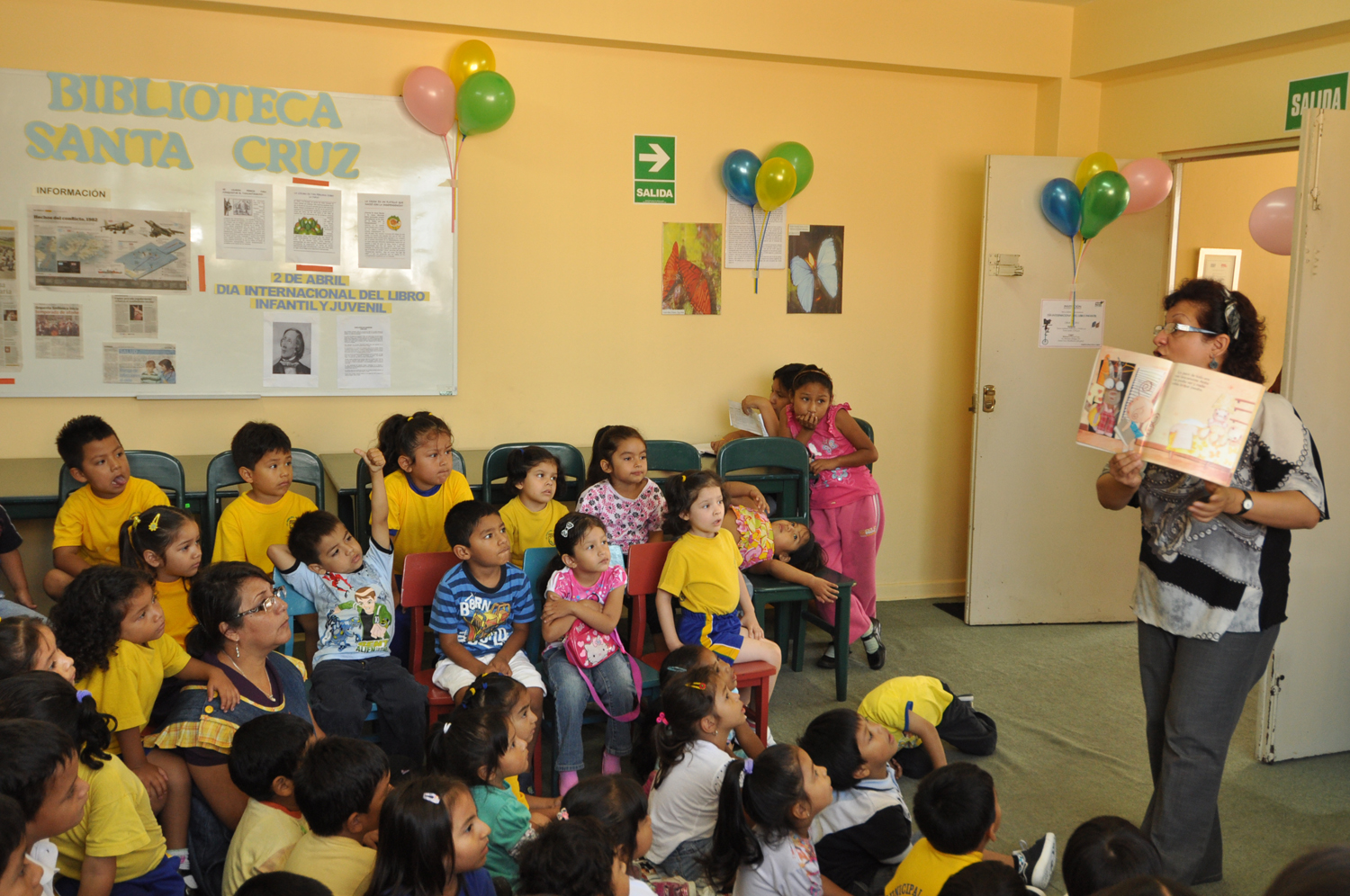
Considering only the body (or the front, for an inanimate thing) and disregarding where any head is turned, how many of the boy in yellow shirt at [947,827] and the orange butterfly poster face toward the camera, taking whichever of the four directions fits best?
1

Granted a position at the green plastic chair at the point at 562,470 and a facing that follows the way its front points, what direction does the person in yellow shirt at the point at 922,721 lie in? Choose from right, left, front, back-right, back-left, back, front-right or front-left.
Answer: front-left

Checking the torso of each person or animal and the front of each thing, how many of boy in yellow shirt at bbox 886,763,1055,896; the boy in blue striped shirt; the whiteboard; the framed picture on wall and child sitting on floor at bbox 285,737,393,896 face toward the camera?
3

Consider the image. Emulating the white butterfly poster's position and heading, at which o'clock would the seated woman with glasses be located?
The seated woman with glasses is roughly at 1 o'clock from the white butterfly poster.

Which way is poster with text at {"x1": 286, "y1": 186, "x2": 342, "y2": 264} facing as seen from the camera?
toward the camera

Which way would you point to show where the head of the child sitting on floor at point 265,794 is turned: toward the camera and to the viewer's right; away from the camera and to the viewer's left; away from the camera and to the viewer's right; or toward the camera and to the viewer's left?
away from the camera and to the viewer's right

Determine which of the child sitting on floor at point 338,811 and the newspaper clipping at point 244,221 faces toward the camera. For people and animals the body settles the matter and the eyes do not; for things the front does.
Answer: the newspaper clipping

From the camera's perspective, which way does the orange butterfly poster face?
toward the camera

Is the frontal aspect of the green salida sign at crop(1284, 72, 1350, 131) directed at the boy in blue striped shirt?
yes

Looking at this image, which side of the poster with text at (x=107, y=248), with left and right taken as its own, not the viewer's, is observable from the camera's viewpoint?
front

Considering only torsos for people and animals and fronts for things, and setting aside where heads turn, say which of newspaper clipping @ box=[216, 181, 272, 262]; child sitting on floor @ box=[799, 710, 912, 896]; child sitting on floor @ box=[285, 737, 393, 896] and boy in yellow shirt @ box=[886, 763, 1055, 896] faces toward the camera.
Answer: the newspaper clipping

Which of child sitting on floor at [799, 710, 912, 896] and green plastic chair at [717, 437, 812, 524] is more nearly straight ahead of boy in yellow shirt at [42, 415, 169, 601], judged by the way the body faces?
the child sitting on floor

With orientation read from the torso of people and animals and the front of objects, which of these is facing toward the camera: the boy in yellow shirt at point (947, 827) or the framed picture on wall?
the framed picture on wall

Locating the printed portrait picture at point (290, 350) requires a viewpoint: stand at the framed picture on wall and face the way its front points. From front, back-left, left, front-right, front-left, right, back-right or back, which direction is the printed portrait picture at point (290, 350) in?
front-right

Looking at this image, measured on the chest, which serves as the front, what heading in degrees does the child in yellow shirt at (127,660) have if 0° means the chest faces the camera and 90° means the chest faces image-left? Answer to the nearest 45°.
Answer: approximately 315°

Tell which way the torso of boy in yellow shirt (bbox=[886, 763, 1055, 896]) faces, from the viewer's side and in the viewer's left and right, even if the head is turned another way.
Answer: facing away from the viewer and to the right of the viewer

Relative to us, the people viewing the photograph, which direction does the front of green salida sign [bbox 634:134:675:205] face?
facing the viewer

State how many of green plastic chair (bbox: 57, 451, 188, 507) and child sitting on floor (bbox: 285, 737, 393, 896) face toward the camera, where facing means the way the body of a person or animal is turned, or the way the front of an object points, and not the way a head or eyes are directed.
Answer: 1

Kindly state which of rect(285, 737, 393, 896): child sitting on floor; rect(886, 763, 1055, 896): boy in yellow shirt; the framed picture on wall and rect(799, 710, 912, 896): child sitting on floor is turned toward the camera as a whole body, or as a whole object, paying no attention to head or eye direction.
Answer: the framed picture on wall

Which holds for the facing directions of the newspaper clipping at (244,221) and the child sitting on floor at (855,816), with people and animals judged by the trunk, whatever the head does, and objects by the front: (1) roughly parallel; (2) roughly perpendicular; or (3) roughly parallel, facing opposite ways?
roughly perpendicular
